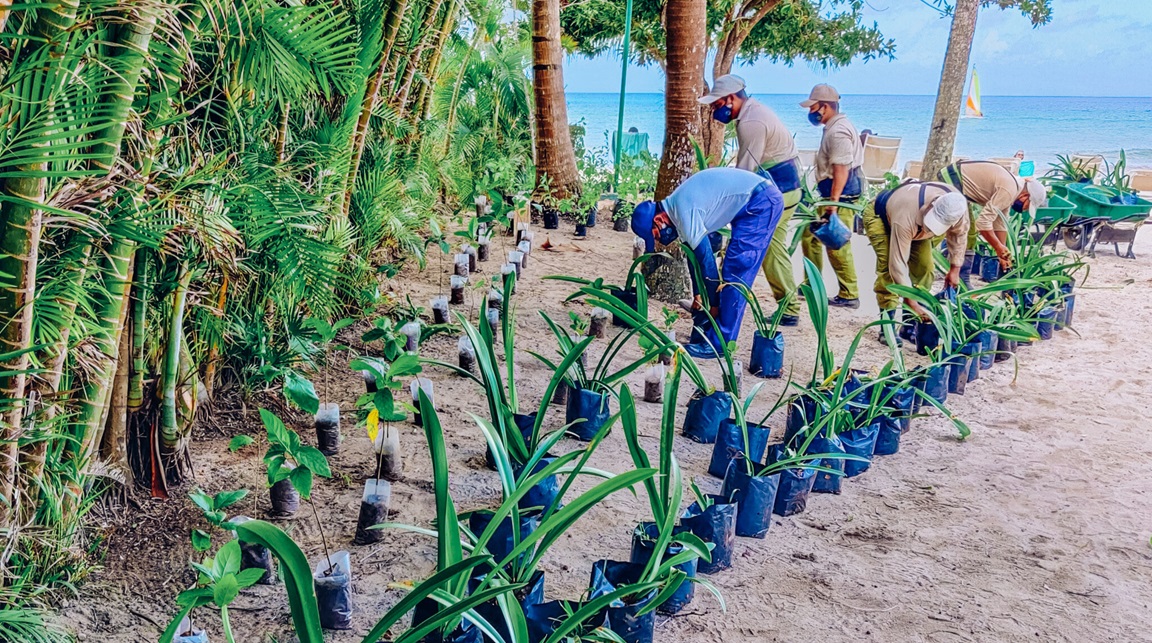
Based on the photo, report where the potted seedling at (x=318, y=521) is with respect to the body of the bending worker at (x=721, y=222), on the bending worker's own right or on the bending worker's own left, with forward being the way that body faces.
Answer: on the bending worker's own left

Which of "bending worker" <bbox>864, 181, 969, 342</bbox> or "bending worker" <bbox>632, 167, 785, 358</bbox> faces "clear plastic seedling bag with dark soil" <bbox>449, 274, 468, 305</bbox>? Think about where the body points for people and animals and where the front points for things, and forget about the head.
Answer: "bending worker" <bbox>632, 167, 785, 358</bbox>

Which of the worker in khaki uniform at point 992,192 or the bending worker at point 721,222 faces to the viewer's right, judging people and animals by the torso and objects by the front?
the worker in khaki uniform

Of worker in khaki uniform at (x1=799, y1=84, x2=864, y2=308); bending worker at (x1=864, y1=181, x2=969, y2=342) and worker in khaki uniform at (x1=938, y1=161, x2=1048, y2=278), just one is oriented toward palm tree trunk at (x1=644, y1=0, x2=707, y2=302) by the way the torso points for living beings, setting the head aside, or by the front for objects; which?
worker in khaki uniform at (x1=799, y1=84, x2=864, y2=308)

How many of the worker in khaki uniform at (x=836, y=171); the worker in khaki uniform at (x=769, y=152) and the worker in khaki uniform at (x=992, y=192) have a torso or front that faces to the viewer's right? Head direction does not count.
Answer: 1

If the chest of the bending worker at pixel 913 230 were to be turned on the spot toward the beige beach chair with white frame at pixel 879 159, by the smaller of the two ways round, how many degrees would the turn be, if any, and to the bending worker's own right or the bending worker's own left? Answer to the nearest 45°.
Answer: approximately 135° to the bending worker's own left

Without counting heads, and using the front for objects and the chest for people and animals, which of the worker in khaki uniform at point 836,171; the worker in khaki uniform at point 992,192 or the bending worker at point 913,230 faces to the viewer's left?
the worker in khaki uniform at point 836,171

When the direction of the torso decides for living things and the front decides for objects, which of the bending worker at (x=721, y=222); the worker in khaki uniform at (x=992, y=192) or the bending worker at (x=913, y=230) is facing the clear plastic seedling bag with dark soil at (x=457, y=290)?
the bending worker at (x=721, y=222)

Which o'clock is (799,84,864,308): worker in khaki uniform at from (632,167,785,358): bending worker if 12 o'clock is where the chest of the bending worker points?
The worker in khaki uniform is roughly at 4 o'clock from the bending worker.

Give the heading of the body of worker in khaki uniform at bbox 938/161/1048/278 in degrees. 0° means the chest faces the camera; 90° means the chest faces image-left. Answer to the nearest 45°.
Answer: approximately 270°

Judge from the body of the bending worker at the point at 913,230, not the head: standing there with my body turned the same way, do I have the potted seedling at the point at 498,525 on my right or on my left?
on my right

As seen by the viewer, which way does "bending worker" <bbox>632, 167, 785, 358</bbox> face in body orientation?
to the viewer's left

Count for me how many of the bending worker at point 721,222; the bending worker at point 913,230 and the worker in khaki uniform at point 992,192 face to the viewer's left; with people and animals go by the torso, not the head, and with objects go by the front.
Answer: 1

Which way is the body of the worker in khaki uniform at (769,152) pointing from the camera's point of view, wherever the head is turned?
to the viewer's left

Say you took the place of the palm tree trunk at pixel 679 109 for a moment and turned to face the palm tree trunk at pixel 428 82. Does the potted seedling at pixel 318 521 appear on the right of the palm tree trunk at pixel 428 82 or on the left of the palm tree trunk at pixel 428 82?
left

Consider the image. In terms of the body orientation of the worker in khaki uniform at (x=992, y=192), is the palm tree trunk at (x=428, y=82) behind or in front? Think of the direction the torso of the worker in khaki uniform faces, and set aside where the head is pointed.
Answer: behind

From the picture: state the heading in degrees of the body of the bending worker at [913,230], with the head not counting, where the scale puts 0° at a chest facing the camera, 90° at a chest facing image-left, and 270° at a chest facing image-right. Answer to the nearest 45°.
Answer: approximately 315°
